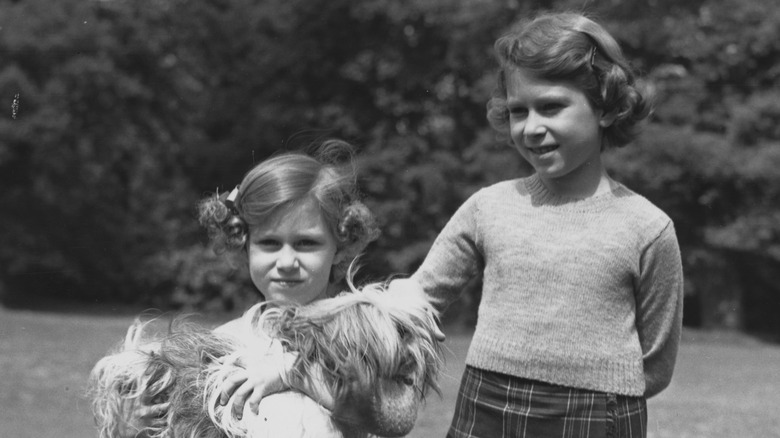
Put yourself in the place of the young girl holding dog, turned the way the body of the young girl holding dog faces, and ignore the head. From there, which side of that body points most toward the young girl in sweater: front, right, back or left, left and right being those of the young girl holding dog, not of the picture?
left

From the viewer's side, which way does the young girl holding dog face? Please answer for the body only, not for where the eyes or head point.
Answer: toward the camera

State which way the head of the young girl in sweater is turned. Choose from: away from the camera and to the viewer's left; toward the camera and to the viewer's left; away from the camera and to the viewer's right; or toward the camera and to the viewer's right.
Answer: toward the camera and to the viewer's left
